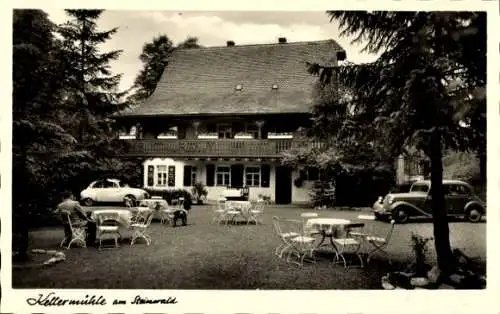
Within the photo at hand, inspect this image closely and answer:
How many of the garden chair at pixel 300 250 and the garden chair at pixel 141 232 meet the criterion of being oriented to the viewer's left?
1

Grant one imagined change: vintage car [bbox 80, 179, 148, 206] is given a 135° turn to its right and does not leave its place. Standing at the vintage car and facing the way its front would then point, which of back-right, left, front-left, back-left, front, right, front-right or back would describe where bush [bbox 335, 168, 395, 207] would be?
back-left

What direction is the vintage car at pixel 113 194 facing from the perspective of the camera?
to the viewer's right

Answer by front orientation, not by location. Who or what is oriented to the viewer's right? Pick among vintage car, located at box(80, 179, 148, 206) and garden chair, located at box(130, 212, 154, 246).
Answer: the vintage car

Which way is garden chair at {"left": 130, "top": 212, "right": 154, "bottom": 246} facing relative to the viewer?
to the viewer's left

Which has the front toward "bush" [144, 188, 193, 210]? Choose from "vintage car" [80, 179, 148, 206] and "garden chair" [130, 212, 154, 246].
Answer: the vintage car

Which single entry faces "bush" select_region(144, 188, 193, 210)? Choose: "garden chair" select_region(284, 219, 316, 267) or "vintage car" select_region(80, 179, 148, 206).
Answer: the vintage car

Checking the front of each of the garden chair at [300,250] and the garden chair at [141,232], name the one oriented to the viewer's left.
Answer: the garden chair at [141,232]
